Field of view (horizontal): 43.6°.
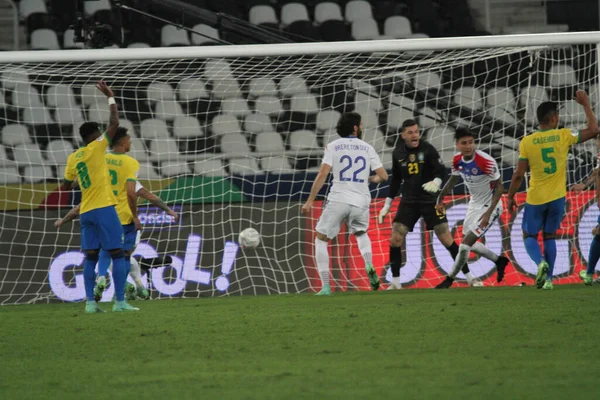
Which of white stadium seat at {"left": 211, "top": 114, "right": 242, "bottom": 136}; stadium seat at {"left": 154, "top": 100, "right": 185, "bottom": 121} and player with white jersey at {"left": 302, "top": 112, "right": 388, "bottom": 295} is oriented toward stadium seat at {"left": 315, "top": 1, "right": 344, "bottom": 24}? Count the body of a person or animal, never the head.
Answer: the player with white jersey

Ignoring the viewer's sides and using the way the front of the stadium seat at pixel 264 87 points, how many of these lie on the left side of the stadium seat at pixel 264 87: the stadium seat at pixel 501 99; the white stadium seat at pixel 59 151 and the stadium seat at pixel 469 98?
2

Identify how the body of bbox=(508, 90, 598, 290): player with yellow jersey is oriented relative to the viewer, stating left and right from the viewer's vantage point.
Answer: facing away from the viewer

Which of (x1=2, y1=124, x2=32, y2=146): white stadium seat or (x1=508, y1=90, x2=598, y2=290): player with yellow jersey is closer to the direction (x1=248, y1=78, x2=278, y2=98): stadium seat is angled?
the player with yellow jersey

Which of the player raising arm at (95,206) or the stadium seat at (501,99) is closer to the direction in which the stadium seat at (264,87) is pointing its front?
the player raising arm

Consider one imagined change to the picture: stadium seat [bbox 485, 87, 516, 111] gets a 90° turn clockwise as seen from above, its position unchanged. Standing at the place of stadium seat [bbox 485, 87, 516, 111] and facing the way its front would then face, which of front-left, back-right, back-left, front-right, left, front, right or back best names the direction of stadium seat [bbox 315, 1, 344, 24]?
front-right

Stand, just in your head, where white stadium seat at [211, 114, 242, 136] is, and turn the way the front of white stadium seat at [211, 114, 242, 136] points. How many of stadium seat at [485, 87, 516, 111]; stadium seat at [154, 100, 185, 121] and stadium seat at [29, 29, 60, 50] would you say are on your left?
1

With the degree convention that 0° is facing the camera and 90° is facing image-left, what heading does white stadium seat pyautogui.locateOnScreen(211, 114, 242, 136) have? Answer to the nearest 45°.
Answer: approximately 0°
